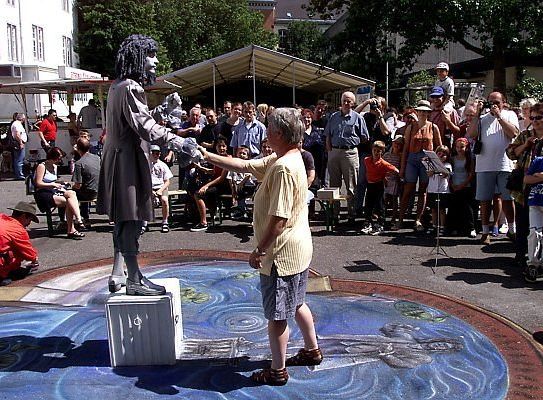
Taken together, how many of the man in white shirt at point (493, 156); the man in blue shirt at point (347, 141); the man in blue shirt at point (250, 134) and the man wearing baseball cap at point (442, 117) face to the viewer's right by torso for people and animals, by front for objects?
0

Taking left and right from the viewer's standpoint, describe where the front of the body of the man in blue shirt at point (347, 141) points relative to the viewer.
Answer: facing the viewer

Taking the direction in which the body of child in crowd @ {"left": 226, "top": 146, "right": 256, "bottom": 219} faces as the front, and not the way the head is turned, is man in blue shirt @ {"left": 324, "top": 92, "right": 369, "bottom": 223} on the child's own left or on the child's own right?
on the child's own left

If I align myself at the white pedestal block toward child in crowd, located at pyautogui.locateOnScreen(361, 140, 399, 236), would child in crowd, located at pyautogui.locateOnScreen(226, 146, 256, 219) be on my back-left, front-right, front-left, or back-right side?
front-left

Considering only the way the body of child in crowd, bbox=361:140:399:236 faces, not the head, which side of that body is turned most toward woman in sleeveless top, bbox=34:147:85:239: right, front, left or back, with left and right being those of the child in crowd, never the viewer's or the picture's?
right

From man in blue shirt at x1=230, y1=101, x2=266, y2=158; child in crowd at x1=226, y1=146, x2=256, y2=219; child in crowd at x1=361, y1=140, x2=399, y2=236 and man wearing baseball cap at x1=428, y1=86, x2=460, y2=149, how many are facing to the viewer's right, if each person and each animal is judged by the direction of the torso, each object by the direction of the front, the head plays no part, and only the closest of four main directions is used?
0

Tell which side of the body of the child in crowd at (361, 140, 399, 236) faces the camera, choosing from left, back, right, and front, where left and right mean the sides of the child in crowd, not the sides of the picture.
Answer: front

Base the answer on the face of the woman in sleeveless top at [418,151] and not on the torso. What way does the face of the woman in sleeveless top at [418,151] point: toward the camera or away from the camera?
toward the camera

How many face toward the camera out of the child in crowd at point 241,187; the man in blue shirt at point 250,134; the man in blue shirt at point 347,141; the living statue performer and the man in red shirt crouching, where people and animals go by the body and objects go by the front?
3

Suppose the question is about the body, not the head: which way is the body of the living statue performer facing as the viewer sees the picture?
to the viewer's right

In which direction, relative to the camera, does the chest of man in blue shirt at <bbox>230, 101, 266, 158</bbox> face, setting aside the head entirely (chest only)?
toward the camera

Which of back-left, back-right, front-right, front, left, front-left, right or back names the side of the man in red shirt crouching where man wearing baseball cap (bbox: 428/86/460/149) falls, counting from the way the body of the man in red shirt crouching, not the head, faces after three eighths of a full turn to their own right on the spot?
back-left

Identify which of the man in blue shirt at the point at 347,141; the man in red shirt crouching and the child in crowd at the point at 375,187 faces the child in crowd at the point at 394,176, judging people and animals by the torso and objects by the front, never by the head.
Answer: the man in red shirt crouching

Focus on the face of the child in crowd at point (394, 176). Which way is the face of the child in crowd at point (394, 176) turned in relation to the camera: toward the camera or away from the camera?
toward the camera

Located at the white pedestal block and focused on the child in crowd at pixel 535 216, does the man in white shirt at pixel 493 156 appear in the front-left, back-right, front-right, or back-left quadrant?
front-left
